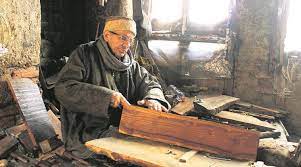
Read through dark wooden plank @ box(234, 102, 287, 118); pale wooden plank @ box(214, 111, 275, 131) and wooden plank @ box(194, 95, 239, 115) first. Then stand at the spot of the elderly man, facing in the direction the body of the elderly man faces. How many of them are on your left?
3

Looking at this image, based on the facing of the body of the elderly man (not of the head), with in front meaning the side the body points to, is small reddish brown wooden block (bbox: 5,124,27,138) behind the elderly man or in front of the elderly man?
behind

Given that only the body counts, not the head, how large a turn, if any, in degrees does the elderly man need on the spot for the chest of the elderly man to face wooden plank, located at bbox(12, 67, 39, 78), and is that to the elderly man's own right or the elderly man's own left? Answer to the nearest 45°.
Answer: approximately 180°

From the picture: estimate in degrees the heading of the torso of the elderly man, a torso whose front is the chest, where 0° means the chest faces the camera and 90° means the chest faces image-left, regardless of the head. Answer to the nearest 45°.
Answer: approximately 315°

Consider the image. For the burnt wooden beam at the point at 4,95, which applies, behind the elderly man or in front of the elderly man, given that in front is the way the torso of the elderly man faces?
behind

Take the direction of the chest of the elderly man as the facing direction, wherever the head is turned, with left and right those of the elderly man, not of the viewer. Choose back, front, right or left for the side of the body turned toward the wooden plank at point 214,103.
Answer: left

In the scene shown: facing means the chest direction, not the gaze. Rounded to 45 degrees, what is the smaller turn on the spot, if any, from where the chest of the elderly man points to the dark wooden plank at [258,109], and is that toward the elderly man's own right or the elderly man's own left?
approximately 90° to the elderly man's own left

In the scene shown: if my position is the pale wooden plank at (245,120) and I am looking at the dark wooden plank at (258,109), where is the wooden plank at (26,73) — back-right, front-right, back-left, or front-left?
back-left
